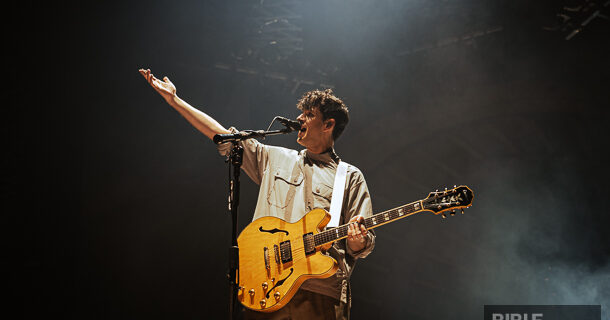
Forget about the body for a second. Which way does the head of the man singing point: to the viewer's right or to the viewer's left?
to the viewer's left

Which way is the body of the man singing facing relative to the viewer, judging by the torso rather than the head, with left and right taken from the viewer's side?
facing the viewer and to the left of the viewer
